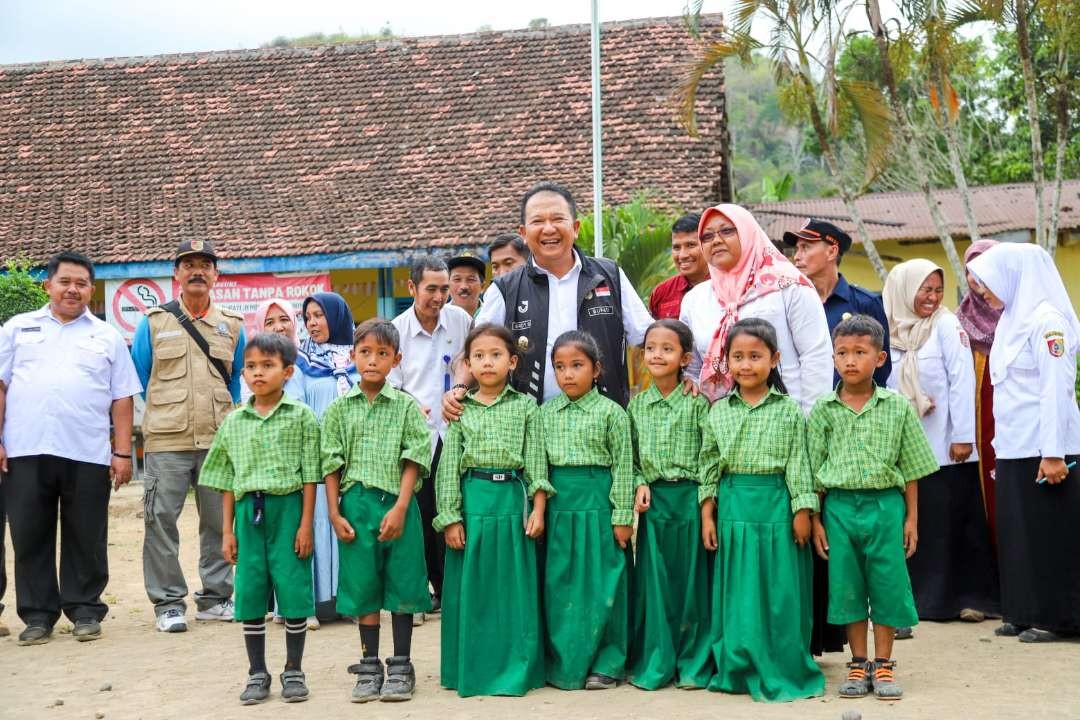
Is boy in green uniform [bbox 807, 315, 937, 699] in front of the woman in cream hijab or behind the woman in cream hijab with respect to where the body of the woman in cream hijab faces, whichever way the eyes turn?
in front

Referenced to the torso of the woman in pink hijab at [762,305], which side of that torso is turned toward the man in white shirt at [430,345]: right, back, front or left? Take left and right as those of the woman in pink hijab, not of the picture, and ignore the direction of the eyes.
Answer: right

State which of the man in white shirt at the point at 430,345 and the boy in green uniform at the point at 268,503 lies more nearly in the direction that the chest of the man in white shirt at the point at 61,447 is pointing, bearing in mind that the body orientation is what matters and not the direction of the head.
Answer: the boy in green uniform

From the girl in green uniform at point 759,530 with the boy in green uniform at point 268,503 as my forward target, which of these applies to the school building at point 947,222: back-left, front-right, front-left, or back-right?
back-right

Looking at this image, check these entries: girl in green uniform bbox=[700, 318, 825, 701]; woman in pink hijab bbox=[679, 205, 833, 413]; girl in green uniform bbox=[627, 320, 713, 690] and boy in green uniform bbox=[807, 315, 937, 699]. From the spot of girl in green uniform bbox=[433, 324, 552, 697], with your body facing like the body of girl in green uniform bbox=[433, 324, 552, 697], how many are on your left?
4

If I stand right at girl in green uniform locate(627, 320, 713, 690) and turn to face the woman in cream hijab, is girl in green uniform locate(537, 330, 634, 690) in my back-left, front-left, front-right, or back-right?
back-left

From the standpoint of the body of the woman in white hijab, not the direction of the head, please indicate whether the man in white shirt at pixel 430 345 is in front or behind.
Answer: in front

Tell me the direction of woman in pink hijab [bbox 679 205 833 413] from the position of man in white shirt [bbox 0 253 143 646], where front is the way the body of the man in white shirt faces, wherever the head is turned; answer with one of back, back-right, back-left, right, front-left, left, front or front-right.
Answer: front-left
